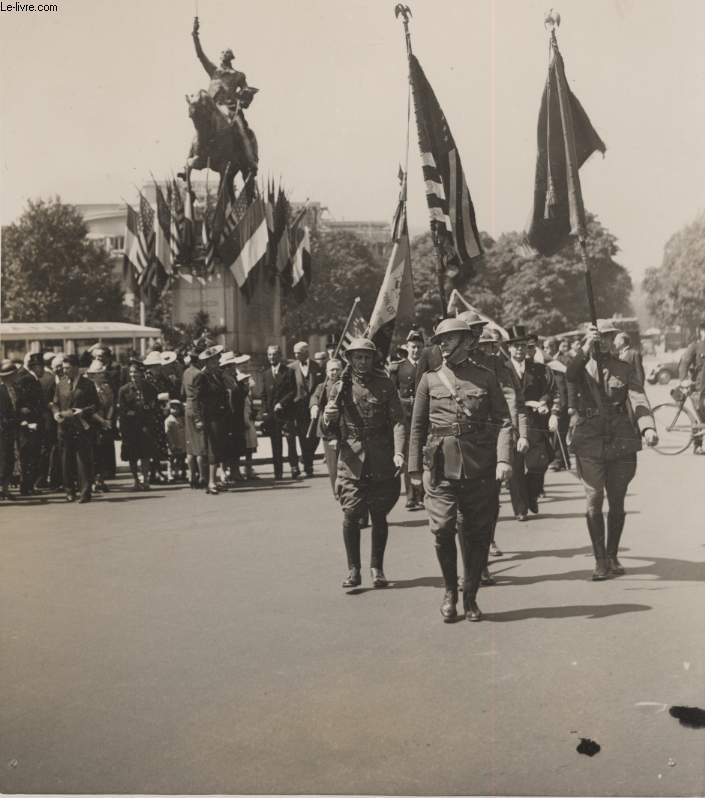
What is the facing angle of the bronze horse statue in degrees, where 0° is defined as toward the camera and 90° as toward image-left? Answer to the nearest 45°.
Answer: approximately 45°

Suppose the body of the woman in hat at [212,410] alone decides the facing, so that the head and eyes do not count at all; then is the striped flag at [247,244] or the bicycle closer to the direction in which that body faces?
the bicycle

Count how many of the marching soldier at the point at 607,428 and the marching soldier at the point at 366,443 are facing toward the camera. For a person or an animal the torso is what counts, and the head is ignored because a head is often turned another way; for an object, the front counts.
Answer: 2

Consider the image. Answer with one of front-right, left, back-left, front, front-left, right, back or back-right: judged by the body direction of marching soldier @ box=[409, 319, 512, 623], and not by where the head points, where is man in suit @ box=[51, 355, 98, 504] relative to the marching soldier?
back-right

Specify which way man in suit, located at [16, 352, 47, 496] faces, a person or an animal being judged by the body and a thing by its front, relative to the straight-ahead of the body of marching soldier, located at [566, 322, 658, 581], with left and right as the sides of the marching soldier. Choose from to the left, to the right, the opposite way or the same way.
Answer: to the left

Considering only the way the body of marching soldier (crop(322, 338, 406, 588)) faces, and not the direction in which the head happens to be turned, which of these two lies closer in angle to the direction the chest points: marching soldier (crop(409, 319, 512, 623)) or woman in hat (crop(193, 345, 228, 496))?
the marching soldier
